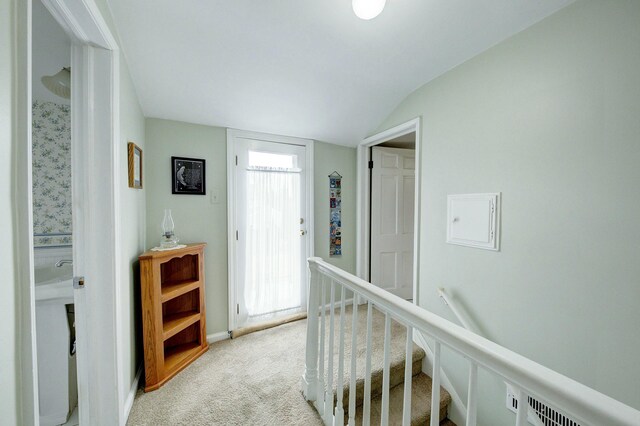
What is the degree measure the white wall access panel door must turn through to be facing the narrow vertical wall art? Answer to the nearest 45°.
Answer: approximately 45° to its right

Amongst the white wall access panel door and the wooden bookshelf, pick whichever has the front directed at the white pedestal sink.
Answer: the white wall access panel door

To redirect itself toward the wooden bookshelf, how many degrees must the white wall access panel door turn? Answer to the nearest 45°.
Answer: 0° — it already faces it

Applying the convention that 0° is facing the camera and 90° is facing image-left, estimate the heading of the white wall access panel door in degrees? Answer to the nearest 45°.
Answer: approximately 45°

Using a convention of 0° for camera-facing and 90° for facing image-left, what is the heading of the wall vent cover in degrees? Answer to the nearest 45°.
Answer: approximately 45°

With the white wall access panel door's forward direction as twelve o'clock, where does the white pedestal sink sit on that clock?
The white pedestal sink is roughly at 12 o'clock from the white wall access panel door.

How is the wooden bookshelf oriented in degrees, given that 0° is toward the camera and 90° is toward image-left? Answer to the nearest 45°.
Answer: approximately 315°

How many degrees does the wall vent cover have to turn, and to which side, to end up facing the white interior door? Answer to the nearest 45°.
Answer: approximately 90° to its right

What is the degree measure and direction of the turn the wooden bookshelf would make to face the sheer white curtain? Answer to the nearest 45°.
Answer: approximately 45° to its left
